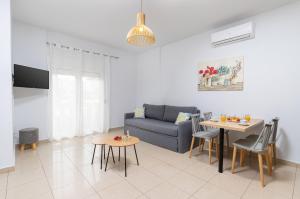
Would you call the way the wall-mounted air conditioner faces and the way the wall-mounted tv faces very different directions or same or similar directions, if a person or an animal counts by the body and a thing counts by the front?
very different directions

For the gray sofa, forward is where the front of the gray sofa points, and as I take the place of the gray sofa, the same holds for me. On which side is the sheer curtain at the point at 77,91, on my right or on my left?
on my right

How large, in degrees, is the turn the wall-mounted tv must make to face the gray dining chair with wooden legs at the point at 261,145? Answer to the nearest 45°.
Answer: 0° — it already faces it

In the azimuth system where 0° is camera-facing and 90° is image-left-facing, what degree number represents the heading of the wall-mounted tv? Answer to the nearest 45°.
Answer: approximately 315°
